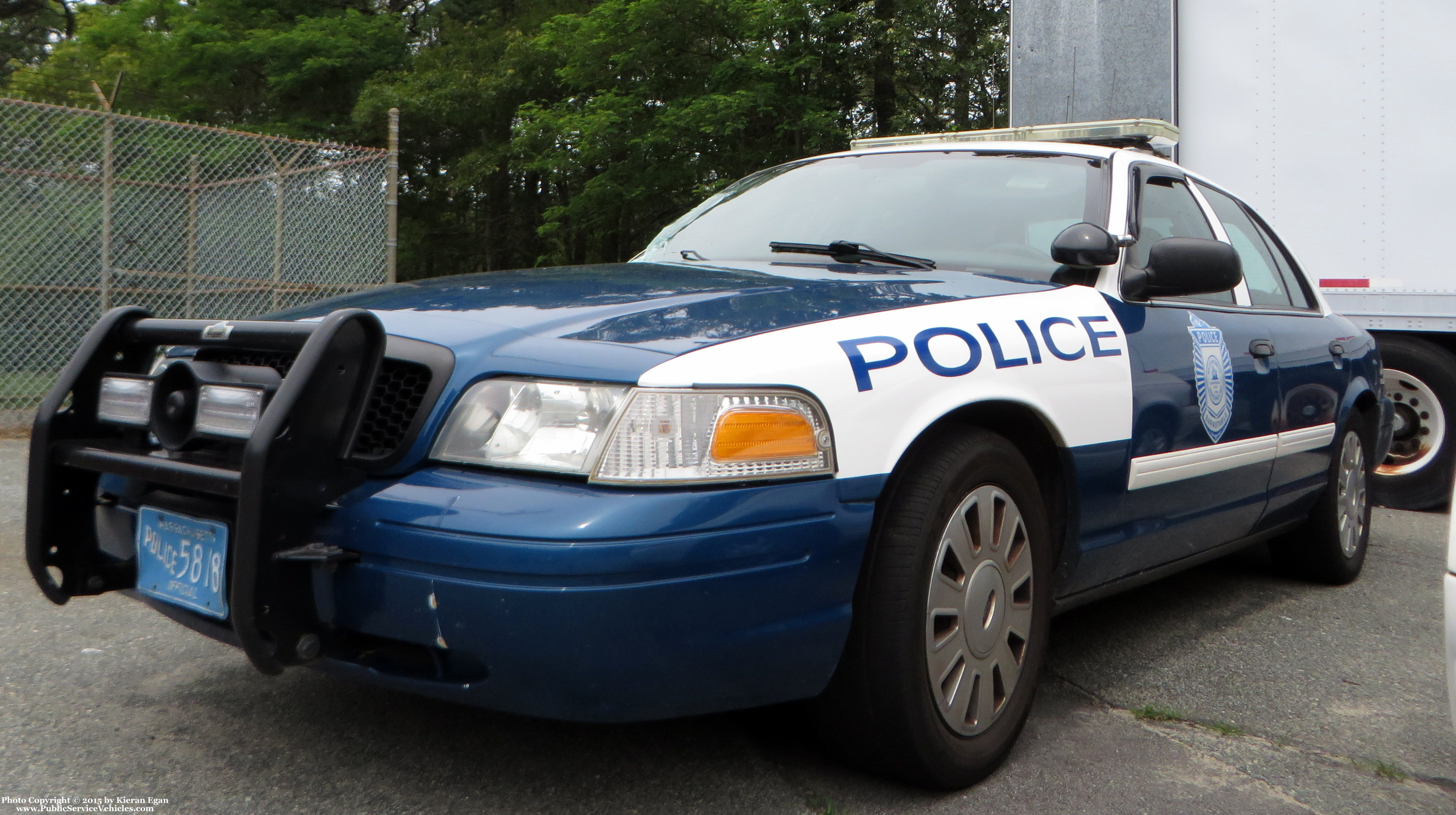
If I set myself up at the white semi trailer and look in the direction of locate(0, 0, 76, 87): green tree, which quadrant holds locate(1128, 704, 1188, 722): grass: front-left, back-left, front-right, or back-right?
back-left

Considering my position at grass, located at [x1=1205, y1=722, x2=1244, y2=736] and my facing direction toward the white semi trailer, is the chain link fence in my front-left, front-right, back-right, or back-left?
front-left

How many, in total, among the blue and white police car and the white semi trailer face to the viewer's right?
1

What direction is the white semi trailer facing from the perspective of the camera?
to the viewer's right

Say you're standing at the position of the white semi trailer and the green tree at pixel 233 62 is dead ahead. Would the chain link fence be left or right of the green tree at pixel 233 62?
left

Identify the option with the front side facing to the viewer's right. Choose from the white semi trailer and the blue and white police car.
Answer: the white semi trailer

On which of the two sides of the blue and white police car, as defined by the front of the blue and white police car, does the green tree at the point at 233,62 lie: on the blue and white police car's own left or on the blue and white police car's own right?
on the blue and white police car's own right

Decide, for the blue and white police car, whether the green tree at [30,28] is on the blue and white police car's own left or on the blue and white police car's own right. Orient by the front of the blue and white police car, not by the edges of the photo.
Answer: on the blue and white police car's own right

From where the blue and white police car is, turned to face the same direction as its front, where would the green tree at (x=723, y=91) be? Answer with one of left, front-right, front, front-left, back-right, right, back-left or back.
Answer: back-right

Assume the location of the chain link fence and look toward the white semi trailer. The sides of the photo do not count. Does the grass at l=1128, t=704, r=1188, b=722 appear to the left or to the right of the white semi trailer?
right

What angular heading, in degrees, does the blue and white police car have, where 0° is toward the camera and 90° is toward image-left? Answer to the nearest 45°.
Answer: approximately 45°
